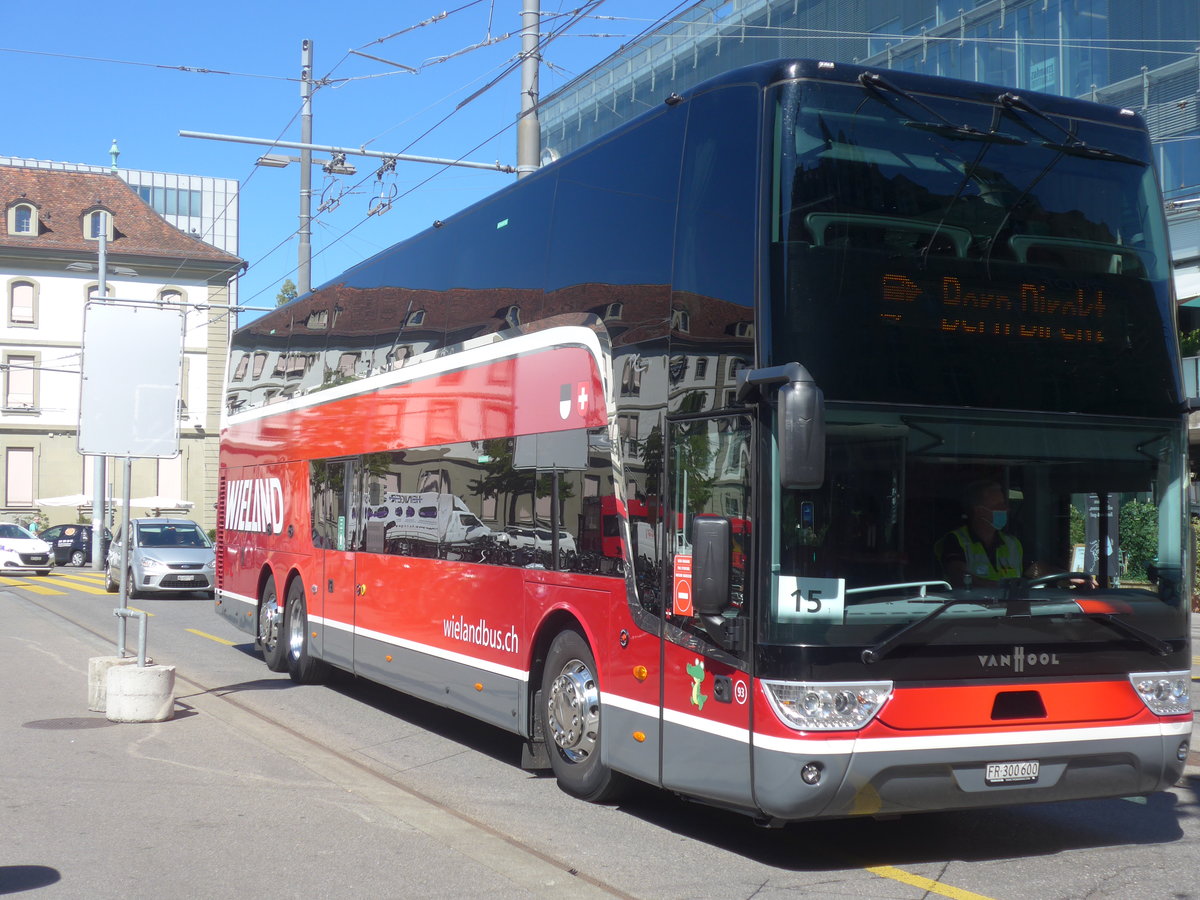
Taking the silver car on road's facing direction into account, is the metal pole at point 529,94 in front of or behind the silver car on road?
in front

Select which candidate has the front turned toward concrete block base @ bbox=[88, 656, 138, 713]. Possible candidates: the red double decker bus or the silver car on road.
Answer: the silver car on road

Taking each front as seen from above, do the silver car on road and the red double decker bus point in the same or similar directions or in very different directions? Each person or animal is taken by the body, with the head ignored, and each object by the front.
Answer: same or similar directions

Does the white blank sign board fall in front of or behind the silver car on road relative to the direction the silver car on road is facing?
in front

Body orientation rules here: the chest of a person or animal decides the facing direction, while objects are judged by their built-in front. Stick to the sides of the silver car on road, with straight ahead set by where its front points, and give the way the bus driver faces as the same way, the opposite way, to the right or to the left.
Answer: the same way

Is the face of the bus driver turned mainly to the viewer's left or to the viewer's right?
to the viewer's right

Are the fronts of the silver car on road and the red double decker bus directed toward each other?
no

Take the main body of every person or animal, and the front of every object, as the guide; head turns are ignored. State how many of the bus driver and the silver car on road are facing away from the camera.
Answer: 0

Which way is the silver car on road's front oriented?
toward the camera

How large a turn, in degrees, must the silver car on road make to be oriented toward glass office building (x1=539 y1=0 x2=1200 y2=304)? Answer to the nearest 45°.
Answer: approximately 90° to its left

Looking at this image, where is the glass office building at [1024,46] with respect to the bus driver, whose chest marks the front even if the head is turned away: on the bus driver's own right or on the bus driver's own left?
on the bus driver's own left

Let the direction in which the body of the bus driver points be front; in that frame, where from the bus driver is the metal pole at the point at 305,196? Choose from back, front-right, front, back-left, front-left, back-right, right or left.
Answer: back

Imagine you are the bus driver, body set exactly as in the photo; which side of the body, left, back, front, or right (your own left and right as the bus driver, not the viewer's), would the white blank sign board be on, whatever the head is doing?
back

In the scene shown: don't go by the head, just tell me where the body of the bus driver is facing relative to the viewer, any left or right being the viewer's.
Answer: facing the viewer and to the right of the viewer
